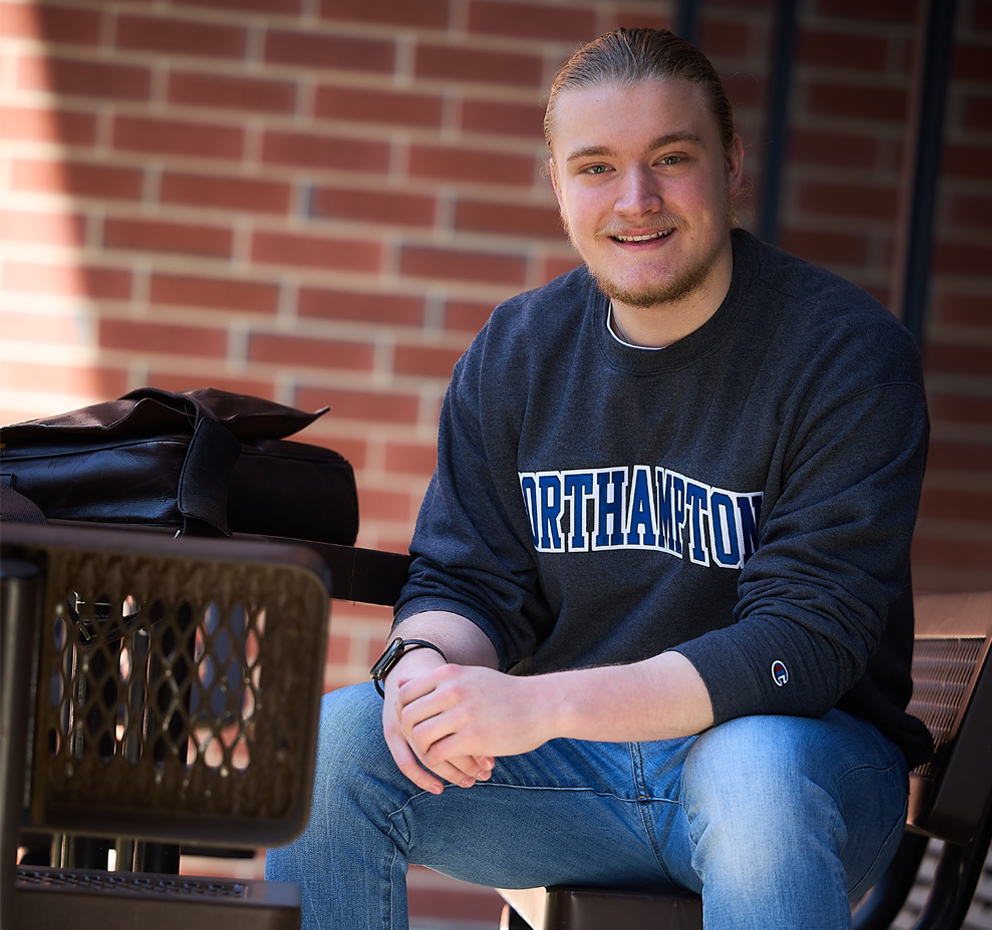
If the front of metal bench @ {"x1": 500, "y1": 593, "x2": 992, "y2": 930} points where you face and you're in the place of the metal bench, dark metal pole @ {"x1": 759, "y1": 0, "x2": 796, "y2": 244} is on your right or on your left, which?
on your right

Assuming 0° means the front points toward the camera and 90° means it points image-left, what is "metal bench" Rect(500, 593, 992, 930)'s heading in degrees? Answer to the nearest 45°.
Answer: approximately 45°

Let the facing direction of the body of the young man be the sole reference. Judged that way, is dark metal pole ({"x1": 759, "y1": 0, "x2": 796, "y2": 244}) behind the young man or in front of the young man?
behind

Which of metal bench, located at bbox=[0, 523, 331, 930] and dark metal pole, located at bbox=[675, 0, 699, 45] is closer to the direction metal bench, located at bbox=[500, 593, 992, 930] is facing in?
the metal bench

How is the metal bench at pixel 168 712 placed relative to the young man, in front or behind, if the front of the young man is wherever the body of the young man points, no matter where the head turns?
in front

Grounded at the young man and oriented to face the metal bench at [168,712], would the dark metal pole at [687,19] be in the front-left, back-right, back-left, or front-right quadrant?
back-right

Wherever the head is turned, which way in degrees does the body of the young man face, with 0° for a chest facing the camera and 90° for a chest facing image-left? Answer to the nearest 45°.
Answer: approximately 45°
